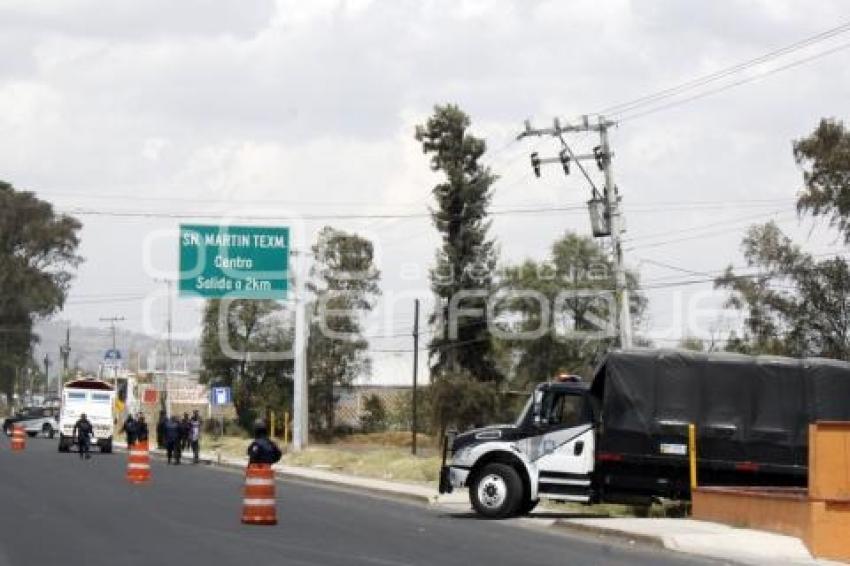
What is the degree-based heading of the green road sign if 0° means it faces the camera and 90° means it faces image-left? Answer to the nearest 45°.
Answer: approximately 0°

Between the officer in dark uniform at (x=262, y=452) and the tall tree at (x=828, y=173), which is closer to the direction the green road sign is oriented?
the officer in dark uniform

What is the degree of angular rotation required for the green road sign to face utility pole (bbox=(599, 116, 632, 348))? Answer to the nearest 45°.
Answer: approximately 45° to its left

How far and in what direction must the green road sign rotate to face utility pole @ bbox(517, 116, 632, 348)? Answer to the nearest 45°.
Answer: approximately 45° to its left

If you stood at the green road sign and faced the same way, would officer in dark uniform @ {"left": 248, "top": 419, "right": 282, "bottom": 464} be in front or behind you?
in front

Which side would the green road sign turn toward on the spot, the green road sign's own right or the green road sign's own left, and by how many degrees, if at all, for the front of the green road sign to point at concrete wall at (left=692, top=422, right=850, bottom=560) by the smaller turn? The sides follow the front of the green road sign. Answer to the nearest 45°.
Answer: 0° — it already faces it

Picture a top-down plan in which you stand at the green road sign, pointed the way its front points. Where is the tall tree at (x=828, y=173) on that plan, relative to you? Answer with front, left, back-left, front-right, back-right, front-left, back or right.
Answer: left

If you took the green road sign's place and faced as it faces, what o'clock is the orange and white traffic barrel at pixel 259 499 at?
The orange and white traffic barrel is roughly at 12 o'clock from the green road sign.
